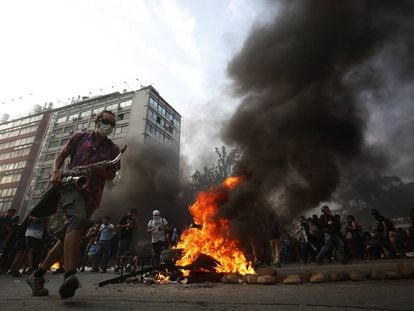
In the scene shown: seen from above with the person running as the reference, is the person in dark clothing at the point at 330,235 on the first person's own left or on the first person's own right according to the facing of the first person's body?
on the first person's own left

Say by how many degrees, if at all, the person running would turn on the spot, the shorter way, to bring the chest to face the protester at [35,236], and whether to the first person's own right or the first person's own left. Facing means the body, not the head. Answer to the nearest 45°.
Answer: approximately 135° to the first person's own left

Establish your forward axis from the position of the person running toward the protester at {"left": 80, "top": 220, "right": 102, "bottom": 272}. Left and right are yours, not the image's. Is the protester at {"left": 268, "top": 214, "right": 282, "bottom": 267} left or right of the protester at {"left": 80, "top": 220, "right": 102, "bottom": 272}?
right
